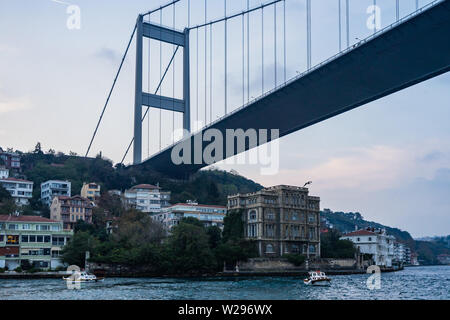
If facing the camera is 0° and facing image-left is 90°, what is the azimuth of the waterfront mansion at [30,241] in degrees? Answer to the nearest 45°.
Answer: approximately 0°

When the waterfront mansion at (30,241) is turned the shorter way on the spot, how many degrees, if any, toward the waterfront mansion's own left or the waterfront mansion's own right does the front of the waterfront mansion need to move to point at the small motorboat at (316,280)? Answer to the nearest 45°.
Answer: approximately 45° to the waterfront mansion's own left

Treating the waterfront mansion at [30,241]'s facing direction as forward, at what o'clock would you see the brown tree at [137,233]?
The brown tree is roughly at 9 o'clock from the waterfront mansion.

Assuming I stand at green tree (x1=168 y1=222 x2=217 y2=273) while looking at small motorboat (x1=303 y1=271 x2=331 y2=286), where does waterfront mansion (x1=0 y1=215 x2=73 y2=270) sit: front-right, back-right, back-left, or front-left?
back-right

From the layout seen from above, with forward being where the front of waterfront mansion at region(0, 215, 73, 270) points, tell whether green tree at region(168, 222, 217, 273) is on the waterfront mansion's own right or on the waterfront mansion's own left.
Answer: on the waterfront mansion's own left

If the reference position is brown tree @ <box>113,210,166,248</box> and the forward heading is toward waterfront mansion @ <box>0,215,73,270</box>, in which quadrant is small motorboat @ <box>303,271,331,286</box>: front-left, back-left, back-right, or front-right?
back-left

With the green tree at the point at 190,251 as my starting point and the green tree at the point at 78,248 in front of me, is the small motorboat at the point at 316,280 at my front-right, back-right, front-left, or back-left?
back-left
